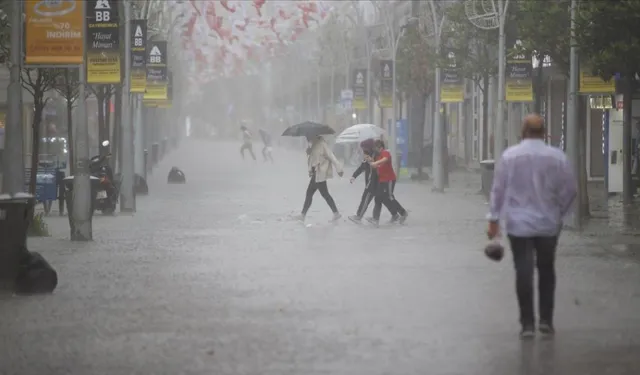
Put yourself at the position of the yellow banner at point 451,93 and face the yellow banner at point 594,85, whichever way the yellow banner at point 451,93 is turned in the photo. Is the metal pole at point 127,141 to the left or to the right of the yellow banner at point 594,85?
right

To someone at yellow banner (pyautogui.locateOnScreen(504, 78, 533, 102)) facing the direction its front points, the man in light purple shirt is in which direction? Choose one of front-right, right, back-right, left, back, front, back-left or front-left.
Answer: front

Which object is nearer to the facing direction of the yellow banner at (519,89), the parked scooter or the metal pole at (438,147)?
the parked scooter

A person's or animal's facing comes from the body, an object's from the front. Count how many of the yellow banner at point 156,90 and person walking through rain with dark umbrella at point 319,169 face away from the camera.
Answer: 0

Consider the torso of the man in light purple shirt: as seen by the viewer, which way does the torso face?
away from the camera

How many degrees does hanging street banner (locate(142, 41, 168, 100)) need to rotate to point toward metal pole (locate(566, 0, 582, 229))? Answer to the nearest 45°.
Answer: approximately 45° to its left

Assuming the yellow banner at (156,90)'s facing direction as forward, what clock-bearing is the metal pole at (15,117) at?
The metal pole is roughly at 12 o'clock from the yellow banner.

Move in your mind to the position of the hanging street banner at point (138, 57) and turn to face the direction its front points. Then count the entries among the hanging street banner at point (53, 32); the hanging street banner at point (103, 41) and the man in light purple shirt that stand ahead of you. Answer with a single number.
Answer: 3

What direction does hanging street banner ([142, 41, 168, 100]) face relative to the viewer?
toward the camera

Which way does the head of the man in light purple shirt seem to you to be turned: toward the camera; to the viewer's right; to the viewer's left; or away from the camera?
away from the camera

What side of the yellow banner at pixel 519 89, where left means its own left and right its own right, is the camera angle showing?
front

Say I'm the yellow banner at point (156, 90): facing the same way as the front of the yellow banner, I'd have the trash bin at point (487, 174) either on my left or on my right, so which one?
on my left

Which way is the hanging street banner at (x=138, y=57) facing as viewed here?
toward the camera

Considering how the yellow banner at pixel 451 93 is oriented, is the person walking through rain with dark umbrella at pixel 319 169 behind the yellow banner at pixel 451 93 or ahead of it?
ahead

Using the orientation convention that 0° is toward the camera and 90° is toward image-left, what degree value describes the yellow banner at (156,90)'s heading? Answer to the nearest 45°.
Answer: approximately 0°
